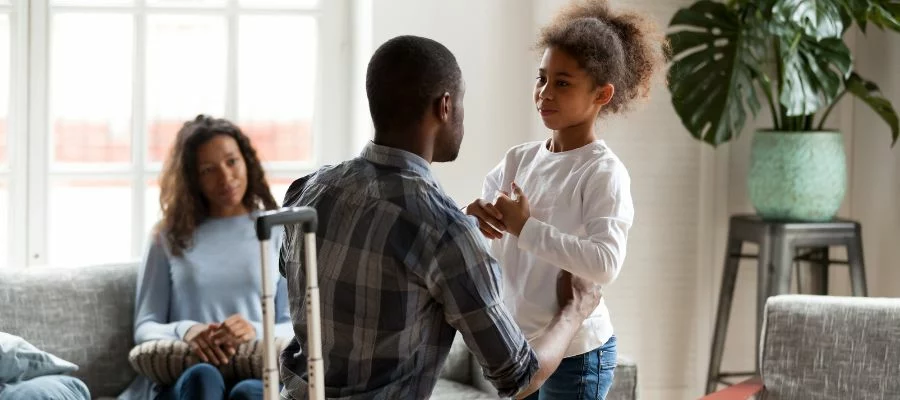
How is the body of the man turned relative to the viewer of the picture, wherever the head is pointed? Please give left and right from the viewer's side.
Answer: facing away from the viewer and to the right of the viewer

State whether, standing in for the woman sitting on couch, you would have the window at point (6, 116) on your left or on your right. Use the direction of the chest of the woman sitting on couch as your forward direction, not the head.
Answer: on your right

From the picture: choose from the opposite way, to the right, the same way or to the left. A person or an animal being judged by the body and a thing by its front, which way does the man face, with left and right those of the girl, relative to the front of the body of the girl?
the opposite way

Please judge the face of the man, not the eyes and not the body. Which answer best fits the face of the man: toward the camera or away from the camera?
away from the camera

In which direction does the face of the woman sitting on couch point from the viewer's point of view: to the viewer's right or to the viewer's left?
to the viewer's right

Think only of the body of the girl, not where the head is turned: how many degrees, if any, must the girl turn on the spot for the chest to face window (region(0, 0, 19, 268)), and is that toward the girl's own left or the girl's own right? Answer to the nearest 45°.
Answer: approximately 90° to the girl's own right

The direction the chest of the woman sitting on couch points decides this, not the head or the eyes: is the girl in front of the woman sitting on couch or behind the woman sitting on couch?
in front

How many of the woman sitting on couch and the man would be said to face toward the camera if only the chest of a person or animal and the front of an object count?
1
